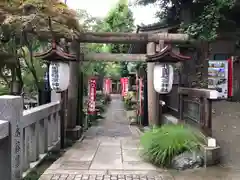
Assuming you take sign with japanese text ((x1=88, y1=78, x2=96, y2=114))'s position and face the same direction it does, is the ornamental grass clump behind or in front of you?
in front

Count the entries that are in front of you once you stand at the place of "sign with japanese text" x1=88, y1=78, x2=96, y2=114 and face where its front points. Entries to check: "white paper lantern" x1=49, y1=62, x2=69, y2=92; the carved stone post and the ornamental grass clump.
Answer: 3

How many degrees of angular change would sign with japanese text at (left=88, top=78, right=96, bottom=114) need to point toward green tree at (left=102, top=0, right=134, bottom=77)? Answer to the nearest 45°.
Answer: approximately 180°

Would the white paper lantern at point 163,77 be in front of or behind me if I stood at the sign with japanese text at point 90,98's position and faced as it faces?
in front

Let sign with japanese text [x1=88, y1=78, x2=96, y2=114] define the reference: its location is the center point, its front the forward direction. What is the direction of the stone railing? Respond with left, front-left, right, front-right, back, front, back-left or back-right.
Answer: front

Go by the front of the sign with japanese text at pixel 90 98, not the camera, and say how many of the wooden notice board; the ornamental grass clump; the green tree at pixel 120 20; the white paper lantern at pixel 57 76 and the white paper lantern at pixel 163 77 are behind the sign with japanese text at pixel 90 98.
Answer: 1
